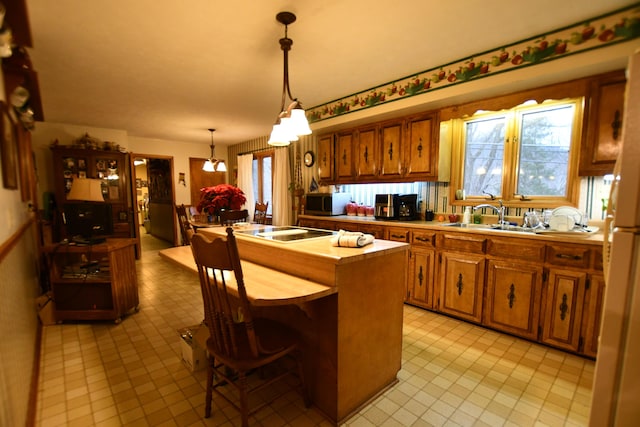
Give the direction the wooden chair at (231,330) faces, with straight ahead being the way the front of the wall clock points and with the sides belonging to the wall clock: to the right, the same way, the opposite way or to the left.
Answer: the opposite way

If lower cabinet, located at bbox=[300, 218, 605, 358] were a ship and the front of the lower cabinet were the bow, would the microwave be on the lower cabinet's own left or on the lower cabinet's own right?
on the lower cabinet's own right

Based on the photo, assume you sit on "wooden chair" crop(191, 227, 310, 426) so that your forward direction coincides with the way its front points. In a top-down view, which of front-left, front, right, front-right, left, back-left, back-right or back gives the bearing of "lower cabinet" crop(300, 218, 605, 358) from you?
front-right

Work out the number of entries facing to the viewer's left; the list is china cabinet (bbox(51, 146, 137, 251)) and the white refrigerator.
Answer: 1

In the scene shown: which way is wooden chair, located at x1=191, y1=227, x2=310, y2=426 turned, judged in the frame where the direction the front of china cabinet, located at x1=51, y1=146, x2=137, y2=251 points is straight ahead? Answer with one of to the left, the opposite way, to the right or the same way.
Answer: to the left

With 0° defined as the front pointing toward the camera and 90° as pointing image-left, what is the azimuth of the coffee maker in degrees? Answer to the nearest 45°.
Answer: approximately 45°

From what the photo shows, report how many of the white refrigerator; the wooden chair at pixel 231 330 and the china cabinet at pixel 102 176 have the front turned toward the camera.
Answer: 1

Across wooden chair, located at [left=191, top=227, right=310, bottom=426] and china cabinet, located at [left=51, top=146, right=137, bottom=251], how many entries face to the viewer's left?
0

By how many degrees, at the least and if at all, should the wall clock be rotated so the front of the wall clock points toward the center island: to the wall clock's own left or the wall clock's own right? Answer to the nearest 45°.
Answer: approximately 45° to the wall clock's own left

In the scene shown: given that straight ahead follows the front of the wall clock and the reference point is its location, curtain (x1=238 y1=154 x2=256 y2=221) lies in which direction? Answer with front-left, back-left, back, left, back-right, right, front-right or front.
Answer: right

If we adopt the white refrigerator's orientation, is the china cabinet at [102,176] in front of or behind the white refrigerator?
in front

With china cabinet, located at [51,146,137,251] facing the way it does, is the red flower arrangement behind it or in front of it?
in front

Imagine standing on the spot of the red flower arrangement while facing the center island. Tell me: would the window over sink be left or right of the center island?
left

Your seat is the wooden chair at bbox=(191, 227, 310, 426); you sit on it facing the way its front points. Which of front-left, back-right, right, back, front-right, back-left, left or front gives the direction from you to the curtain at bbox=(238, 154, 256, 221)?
front-left

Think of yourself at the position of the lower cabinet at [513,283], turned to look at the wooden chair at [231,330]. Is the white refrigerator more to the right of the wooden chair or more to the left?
left

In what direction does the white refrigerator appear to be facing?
to the viewer's left

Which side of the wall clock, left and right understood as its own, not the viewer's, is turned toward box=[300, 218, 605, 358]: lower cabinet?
left
